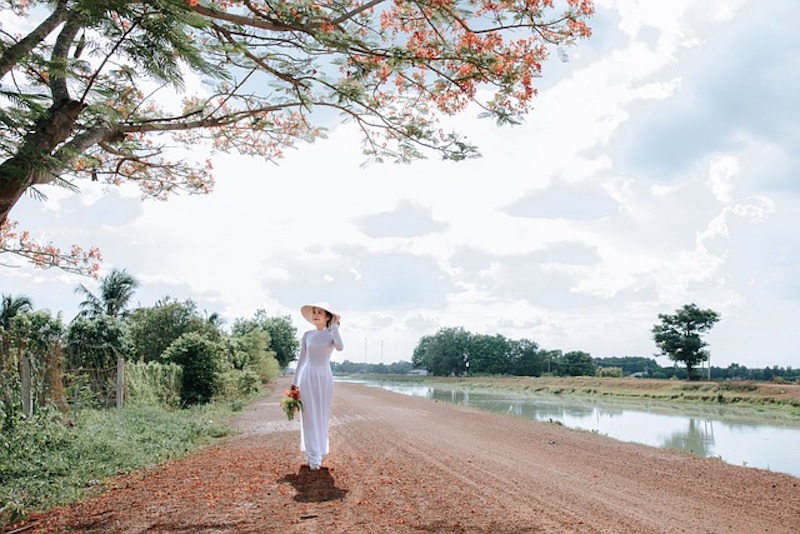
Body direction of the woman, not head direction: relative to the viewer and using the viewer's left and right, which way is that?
facing the viewer

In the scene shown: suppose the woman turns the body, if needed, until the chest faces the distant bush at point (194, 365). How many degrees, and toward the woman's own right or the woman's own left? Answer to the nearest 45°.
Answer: approximately 180°

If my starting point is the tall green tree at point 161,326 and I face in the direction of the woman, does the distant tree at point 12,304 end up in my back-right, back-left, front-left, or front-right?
back-right

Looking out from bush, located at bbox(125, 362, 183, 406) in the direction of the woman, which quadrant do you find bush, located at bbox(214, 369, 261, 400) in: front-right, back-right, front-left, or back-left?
back-left

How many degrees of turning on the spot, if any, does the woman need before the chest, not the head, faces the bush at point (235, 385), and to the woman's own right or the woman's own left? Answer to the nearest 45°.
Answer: approximately 180°

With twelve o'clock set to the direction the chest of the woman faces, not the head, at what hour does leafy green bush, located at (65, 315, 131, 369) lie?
The leafy green bush is roughly at 5 o'clock from the woman.

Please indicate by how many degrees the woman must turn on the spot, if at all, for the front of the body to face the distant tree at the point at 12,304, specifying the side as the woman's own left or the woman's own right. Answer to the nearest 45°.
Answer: approximately 135° to the woman's own right
